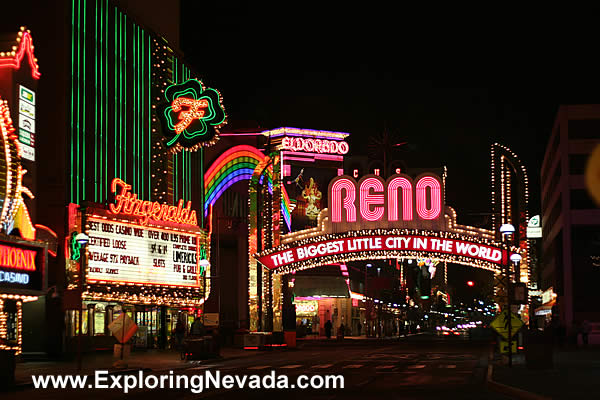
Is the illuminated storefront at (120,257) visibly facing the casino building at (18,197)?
no

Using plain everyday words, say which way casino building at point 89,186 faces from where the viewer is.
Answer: facing the viewer and to the right of the viewer
